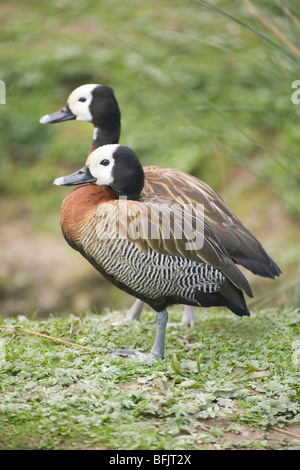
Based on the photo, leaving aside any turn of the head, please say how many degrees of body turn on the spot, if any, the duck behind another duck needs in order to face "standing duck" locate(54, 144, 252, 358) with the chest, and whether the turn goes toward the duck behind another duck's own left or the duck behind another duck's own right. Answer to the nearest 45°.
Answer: approximately 90° to the duck behind another duck's own left

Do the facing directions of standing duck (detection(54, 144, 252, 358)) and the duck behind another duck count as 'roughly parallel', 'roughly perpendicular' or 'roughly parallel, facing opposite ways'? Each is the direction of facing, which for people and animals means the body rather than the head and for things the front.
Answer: roughly parallel

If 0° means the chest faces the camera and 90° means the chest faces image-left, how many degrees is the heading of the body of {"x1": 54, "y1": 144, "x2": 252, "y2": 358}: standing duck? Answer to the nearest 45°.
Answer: approximately 90°

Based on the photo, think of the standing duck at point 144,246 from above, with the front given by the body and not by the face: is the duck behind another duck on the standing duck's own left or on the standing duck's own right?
on the standing duck's own right

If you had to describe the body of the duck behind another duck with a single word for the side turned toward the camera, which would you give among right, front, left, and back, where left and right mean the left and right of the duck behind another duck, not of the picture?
left

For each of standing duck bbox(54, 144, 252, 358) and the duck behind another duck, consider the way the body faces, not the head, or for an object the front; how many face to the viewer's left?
2
